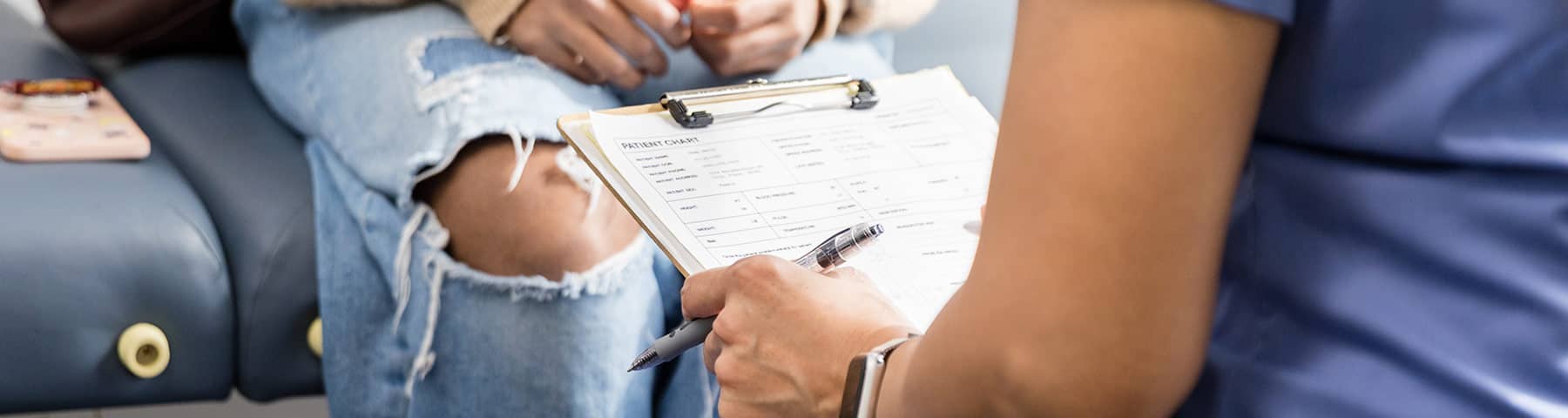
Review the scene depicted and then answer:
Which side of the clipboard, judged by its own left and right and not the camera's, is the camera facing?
front

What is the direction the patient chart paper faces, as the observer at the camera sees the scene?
facing the viewer
